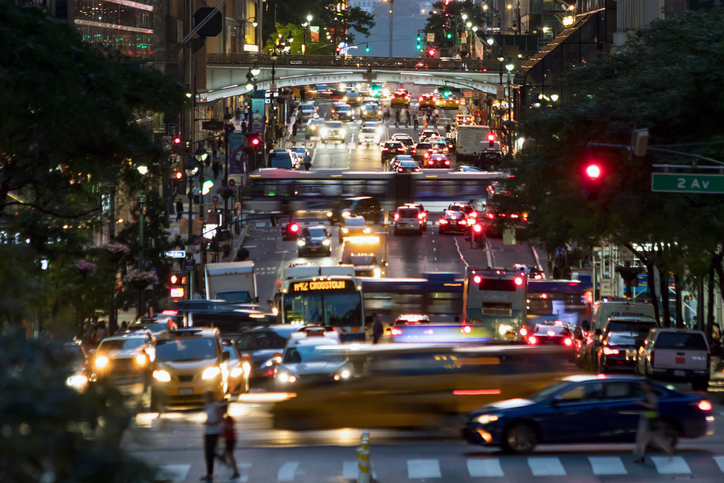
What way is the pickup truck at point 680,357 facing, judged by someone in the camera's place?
facing away from the viewer

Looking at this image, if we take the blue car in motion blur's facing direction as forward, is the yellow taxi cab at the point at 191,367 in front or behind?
in front

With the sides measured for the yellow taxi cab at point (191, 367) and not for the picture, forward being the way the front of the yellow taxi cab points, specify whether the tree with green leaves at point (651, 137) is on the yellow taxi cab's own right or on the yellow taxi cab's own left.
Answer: on the yellow taxi cab's own left

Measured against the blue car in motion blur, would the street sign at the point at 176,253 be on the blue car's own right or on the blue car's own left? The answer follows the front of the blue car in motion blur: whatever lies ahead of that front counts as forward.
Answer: on the blue car's own right

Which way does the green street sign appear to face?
toward the camera

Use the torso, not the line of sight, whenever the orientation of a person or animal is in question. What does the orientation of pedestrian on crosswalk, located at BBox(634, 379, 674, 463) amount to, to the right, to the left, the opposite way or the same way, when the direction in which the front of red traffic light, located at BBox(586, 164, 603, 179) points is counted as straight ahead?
to the right

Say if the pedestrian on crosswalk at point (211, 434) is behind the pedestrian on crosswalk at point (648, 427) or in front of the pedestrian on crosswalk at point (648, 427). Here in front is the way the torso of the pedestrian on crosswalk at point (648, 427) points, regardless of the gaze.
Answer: in front

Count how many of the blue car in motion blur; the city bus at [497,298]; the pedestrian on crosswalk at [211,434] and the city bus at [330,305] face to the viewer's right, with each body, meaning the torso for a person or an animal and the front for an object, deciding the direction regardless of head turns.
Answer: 0

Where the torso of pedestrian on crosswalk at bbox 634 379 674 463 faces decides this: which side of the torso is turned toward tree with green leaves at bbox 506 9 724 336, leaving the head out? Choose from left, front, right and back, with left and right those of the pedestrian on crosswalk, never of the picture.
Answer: right

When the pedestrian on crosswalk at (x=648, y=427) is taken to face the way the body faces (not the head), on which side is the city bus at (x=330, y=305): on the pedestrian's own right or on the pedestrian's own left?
on the pedestrian's own right

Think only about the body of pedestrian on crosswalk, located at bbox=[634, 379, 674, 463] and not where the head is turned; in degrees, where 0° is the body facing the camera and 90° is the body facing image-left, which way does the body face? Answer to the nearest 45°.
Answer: approximately 90°

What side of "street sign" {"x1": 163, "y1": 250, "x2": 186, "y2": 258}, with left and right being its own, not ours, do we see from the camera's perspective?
front

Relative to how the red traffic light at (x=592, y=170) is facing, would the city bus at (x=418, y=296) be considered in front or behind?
behind
